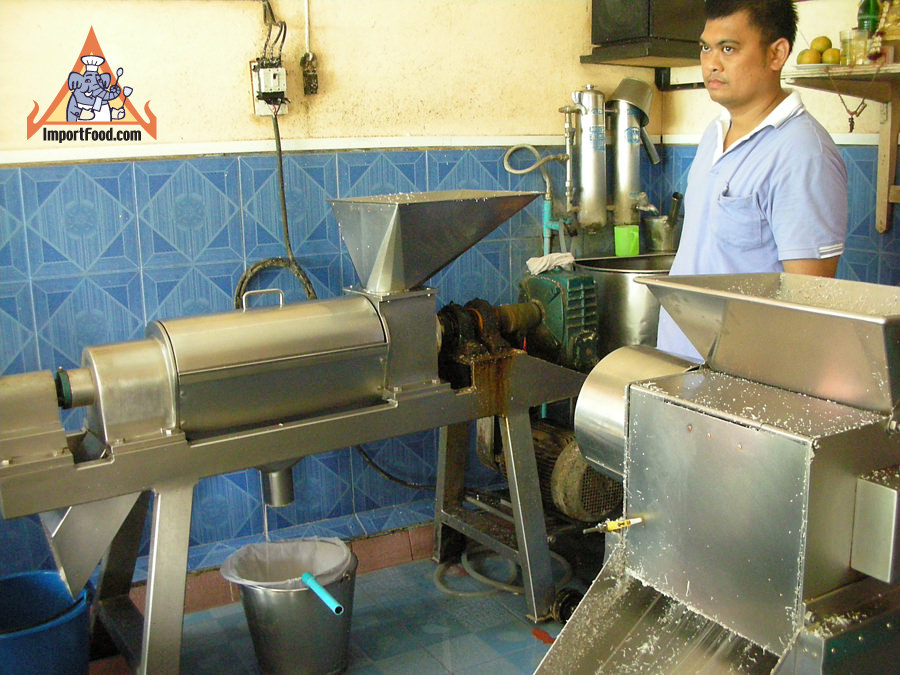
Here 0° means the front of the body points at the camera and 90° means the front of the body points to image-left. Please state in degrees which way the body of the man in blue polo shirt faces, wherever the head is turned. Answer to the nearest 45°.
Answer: approximately 45°

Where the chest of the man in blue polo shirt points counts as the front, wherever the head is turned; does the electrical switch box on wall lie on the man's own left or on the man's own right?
on the man's own right

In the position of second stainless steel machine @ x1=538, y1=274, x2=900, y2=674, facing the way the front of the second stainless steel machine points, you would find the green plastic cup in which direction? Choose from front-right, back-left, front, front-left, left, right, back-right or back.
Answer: back-right

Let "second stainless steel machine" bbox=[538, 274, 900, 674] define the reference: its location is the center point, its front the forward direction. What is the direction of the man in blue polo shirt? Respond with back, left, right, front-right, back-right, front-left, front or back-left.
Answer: back-right

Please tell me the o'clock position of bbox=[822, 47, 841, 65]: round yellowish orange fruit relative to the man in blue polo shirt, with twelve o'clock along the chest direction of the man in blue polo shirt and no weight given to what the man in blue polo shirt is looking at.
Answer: The round yellowish orange fruit is roughly at 5 o'clock from the man in blue polo shirt.

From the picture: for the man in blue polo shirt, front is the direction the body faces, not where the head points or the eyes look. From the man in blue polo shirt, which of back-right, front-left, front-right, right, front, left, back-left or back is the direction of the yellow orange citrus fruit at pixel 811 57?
back-right

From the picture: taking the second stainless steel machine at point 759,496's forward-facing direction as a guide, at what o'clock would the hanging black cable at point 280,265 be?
The hanging black cable is roughly at 3 o'clock from the second stainless steel machine.

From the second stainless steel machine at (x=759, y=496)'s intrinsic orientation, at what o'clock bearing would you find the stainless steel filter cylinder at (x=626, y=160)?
The stainless steel filter cylinder is roughly at 4 o'clock from the second stainless steel machine.

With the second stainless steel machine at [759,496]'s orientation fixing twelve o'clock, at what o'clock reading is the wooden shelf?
The wooden shelf is roughly at 5 o'clock from the second stainless steel machine.

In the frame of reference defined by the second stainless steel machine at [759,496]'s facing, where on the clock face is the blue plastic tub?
The blue plastic tub is roughly at 2 o'clock from the second stainless steel machine.
